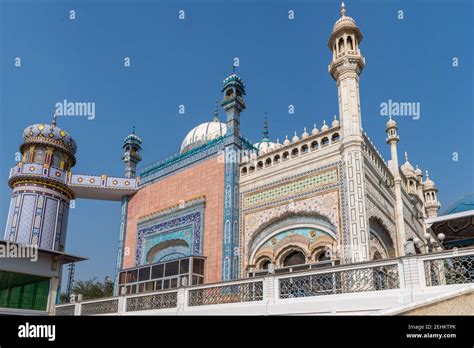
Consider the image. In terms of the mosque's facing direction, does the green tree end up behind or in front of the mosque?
behind

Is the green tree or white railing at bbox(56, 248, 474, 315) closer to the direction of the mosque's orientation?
the white railing
